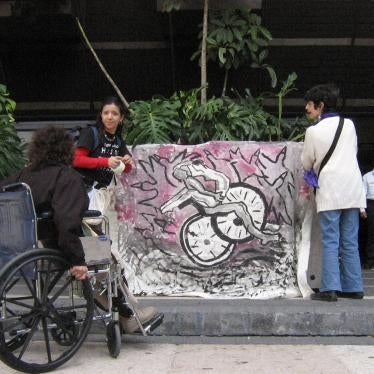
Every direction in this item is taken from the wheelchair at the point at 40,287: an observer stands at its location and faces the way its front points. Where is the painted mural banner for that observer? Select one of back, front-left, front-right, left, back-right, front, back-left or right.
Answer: front

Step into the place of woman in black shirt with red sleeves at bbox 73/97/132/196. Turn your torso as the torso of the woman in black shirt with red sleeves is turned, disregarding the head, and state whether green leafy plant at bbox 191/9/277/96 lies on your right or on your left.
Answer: on your left

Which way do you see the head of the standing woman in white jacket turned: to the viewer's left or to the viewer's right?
to the viewer's left

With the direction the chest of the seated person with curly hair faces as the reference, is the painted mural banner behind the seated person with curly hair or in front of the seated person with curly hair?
in front

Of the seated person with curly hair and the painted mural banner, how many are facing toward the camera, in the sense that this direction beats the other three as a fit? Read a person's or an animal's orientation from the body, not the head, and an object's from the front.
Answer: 1

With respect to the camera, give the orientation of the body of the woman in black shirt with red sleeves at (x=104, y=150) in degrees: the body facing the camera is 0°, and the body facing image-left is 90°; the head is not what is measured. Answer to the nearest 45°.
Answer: approximately 315°

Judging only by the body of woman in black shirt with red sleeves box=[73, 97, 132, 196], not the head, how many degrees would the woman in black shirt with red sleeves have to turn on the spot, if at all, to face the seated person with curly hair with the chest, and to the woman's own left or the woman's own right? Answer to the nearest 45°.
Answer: approximately 45° to the woman's own right

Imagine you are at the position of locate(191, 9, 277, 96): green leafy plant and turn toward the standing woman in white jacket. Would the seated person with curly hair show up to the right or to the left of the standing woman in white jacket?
right

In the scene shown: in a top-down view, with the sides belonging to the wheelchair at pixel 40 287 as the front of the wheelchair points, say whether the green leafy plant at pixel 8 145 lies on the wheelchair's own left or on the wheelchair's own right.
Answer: on the wheelchair's own left

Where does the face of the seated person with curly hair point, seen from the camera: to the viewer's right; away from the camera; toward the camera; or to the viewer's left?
away from the camera

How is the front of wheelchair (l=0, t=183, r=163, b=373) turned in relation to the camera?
facing away from the viewer and to the right of the viewer

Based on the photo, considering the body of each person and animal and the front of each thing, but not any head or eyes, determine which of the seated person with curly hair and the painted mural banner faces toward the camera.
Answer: the painted mural banner

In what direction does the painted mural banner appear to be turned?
toward the camera
